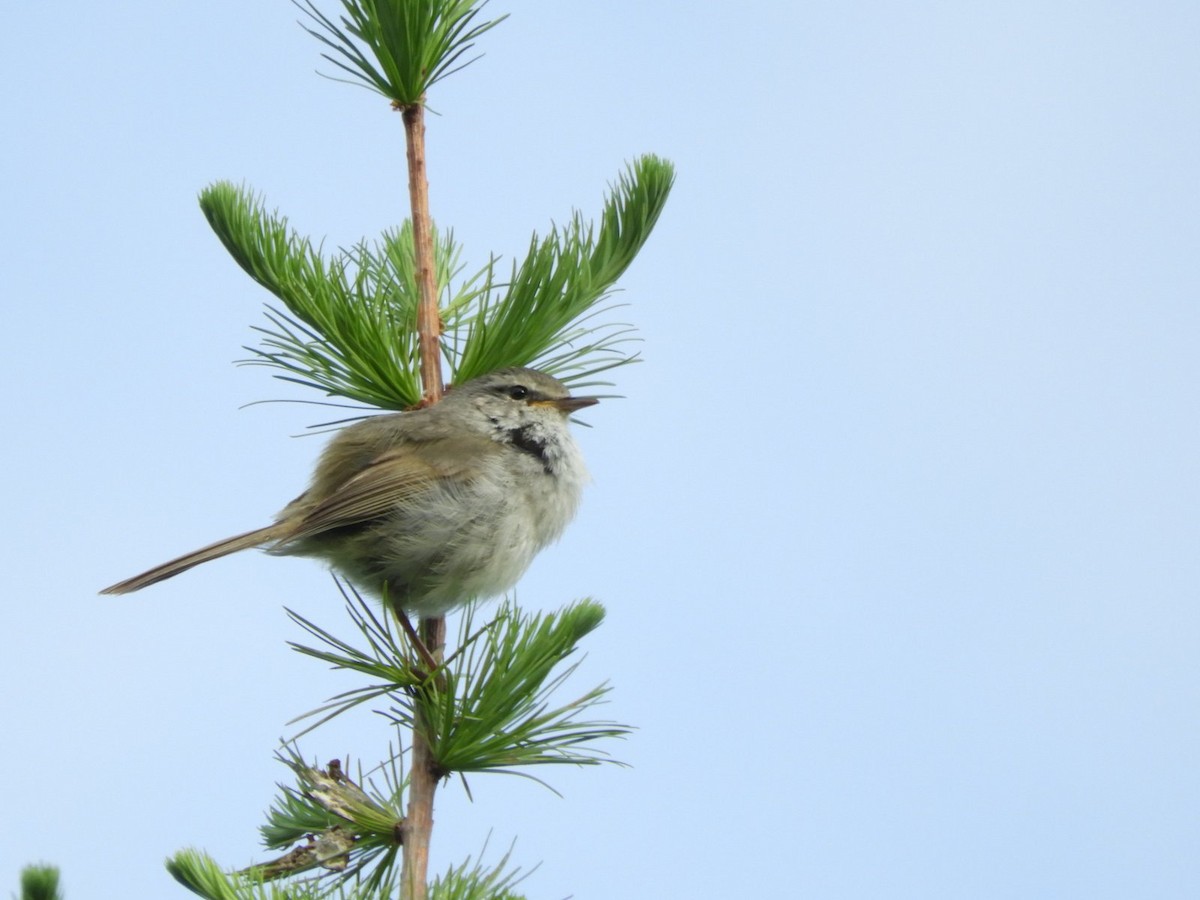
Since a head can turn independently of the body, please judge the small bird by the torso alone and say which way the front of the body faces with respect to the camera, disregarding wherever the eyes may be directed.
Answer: to the viewer's right
